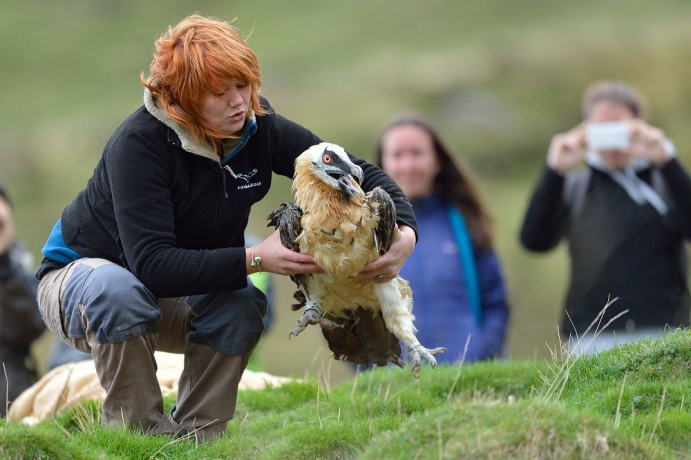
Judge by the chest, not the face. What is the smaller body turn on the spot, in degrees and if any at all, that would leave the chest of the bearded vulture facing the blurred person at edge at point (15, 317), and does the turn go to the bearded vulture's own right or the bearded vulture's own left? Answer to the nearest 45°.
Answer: approximately 135° to the bearded vulture's own right

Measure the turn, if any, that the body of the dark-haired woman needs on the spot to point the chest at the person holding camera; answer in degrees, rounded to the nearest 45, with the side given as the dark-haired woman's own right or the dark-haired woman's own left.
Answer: approximately 135° to the dark-haired woman's own left

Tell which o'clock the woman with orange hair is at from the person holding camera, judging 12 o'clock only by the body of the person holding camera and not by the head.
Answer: The woman with orange hair is roughly at 1 o'clock from the person holding camera.

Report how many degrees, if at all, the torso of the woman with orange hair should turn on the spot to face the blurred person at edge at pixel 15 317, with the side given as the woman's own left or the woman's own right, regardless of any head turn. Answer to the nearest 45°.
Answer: approximately 180°

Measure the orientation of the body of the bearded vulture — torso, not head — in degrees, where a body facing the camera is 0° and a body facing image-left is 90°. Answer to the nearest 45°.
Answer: approximately 0°

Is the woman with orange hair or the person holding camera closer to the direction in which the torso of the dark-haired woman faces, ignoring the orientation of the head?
the woman with orange hair

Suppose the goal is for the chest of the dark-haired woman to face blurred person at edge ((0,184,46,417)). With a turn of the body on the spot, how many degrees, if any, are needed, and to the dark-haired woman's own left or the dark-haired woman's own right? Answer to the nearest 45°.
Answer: approximately 45° to the dark-haired woman's own right

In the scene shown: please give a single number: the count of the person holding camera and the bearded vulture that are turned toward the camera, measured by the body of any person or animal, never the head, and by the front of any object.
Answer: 2

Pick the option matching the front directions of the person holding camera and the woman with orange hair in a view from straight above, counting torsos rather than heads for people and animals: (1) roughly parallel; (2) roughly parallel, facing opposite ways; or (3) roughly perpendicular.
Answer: roughly perpendicular
